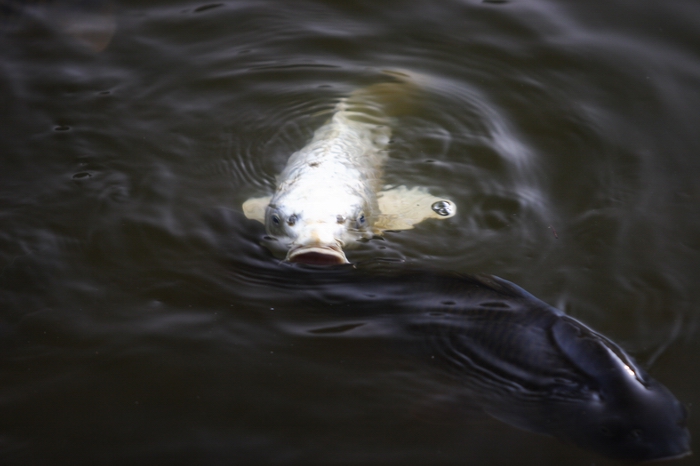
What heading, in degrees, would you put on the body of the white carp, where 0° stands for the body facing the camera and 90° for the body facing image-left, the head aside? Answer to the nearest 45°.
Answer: approximately 0°

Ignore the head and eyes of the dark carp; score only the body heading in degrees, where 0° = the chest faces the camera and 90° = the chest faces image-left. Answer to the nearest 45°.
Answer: approximately 315°
